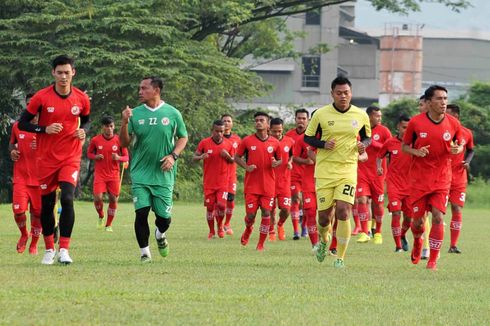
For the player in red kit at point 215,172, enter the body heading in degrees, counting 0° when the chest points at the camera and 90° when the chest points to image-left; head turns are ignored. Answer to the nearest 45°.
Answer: approximately 0°

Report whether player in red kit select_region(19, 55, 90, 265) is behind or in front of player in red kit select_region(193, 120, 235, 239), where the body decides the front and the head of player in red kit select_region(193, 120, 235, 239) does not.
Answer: in front

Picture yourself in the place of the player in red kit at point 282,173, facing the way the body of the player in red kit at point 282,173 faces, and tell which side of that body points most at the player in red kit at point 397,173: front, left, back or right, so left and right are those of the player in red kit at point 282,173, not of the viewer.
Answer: left

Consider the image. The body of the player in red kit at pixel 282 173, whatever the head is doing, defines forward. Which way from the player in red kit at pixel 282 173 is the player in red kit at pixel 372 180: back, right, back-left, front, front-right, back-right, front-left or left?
left

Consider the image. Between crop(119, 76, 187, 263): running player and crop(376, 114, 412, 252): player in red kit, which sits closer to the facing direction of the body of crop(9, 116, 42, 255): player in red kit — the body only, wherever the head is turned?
the running player

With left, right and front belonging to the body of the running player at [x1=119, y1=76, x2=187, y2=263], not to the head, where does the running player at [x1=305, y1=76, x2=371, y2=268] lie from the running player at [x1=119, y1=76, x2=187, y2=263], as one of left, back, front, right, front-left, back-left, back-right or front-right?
left

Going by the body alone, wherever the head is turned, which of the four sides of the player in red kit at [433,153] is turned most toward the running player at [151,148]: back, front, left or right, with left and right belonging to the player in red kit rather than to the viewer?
right
